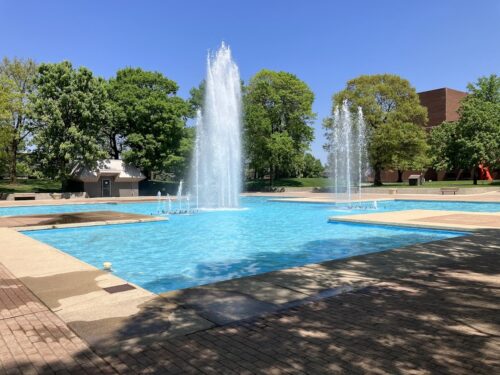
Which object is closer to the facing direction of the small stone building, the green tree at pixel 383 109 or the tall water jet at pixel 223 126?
the tall water jet

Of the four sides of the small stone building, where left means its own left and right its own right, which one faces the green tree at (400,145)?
left

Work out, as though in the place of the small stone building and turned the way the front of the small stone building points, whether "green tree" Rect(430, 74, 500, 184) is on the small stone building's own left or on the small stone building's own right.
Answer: on the small stone building's own left

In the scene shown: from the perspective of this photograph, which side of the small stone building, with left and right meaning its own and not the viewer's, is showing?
front

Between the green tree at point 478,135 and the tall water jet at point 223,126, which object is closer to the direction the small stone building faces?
the tall water jet

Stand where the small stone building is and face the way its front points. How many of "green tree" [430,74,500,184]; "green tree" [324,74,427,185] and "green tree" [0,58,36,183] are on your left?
2

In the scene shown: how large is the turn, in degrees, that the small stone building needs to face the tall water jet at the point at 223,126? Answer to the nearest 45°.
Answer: approximately 45° to its left

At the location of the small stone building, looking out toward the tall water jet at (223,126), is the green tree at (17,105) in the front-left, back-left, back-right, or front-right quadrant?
back-right

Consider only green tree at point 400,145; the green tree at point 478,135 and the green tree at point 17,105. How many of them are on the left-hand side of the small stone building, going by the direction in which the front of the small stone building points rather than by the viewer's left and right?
2

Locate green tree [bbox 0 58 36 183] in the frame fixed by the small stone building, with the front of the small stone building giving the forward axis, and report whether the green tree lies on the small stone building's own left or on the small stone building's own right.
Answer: on the small stone building's own right

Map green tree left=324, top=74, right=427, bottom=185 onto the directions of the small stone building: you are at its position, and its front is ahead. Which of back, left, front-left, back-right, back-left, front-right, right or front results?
left
